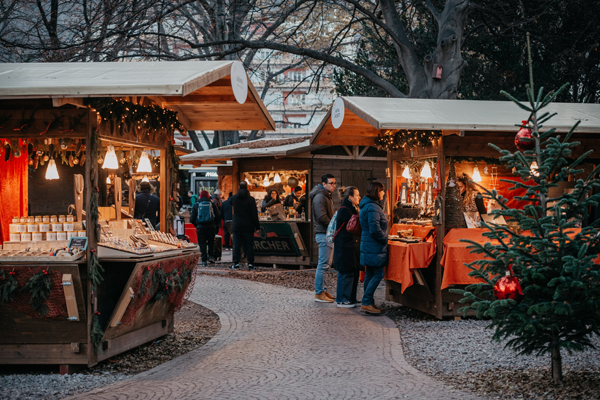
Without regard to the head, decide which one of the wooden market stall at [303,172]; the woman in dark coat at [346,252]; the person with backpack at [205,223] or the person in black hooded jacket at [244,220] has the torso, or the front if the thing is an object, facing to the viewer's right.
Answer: the woman in dark coat

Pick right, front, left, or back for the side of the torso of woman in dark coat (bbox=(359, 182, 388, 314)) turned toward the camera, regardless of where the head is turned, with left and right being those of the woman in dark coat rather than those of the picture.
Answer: right

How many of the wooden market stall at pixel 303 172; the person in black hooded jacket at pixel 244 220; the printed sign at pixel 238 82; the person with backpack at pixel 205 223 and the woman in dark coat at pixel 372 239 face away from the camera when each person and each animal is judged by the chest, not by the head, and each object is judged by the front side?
2

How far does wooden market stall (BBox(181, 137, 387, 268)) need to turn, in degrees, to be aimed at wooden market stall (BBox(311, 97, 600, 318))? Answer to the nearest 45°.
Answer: approximately 45° to its left

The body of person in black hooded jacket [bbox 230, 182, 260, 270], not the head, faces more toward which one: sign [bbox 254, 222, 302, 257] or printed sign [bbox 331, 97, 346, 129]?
the sign

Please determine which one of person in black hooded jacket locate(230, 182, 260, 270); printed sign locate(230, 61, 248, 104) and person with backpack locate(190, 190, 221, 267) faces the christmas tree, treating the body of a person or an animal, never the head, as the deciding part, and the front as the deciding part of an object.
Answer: the printed sign

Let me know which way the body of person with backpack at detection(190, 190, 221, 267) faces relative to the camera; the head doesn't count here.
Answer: away from the camera

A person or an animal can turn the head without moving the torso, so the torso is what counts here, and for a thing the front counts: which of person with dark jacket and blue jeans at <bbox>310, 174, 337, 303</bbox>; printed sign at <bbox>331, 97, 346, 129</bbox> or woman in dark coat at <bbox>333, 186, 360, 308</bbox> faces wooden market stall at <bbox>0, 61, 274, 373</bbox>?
the printed sign

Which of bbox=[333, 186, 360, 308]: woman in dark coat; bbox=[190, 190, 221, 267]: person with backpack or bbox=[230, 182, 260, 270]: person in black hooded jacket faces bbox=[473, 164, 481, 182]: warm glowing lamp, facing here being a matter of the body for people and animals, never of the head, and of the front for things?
the woman in dark coat

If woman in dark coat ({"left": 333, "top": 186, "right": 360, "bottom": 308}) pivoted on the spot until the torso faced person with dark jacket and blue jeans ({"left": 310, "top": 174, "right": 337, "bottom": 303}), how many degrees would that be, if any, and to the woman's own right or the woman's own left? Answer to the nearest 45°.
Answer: approximately 135° to the woman's own left

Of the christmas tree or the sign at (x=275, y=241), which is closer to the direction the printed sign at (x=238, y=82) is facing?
the christmas tree
